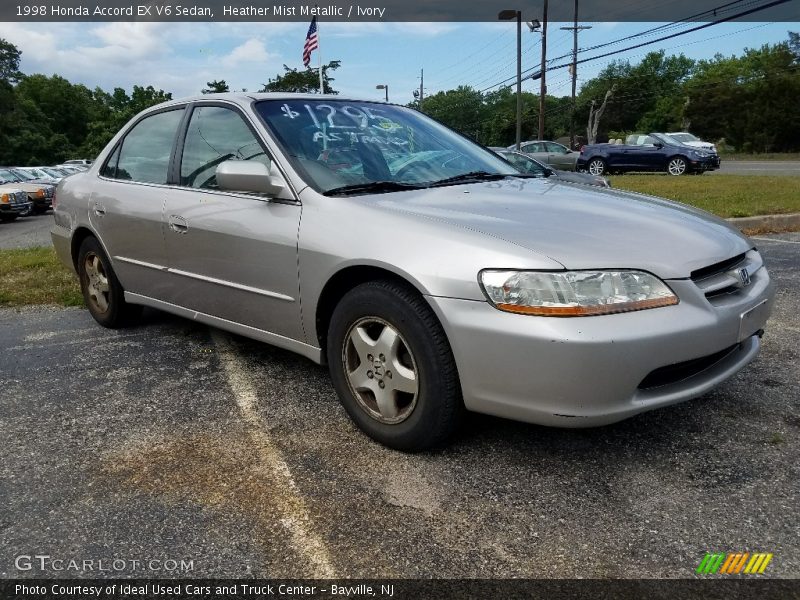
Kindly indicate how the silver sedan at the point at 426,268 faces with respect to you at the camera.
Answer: facing the viewer and to the right of the viewer

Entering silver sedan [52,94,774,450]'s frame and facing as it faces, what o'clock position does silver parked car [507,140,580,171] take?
The silver parked car is roughly at 8 o'clock from the silver sedan.

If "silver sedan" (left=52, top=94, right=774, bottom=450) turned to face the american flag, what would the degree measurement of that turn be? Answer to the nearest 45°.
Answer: approximately 135° to its left

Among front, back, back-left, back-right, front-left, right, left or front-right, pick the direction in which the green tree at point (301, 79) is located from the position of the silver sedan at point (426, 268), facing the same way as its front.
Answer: back-left

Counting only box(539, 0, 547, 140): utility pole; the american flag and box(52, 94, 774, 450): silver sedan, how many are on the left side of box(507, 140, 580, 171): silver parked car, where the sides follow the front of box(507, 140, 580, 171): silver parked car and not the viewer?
1

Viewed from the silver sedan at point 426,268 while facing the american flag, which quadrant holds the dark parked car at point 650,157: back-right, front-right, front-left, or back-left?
front-right
